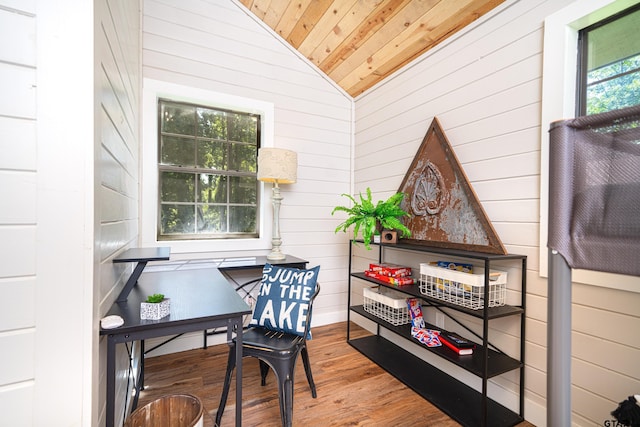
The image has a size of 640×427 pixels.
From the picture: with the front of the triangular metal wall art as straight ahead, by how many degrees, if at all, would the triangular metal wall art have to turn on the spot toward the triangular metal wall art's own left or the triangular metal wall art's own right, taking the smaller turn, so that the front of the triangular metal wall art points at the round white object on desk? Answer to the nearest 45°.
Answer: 0° — it already faces it

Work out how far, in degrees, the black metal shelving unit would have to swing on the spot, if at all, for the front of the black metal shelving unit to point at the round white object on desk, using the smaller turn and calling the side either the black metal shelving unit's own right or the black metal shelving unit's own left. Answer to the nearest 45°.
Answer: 0° — it already faces it

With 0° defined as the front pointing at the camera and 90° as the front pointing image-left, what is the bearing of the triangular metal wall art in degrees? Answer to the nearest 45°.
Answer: approximately 45°

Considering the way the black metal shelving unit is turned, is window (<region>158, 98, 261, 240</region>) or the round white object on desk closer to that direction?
the round white object on desk

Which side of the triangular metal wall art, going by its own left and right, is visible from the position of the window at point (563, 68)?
left

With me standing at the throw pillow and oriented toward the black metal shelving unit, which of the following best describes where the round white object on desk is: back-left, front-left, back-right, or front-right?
back-right

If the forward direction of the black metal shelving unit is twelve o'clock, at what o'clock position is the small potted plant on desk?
The small potted plant on desk is roughly at 12 o'clock from the black metal shelving unit.

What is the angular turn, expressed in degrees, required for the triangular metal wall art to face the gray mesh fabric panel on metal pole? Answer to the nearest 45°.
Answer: approximately 45° to its left

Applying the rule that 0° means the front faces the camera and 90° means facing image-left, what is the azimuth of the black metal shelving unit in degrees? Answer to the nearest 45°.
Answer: approximately 45°
